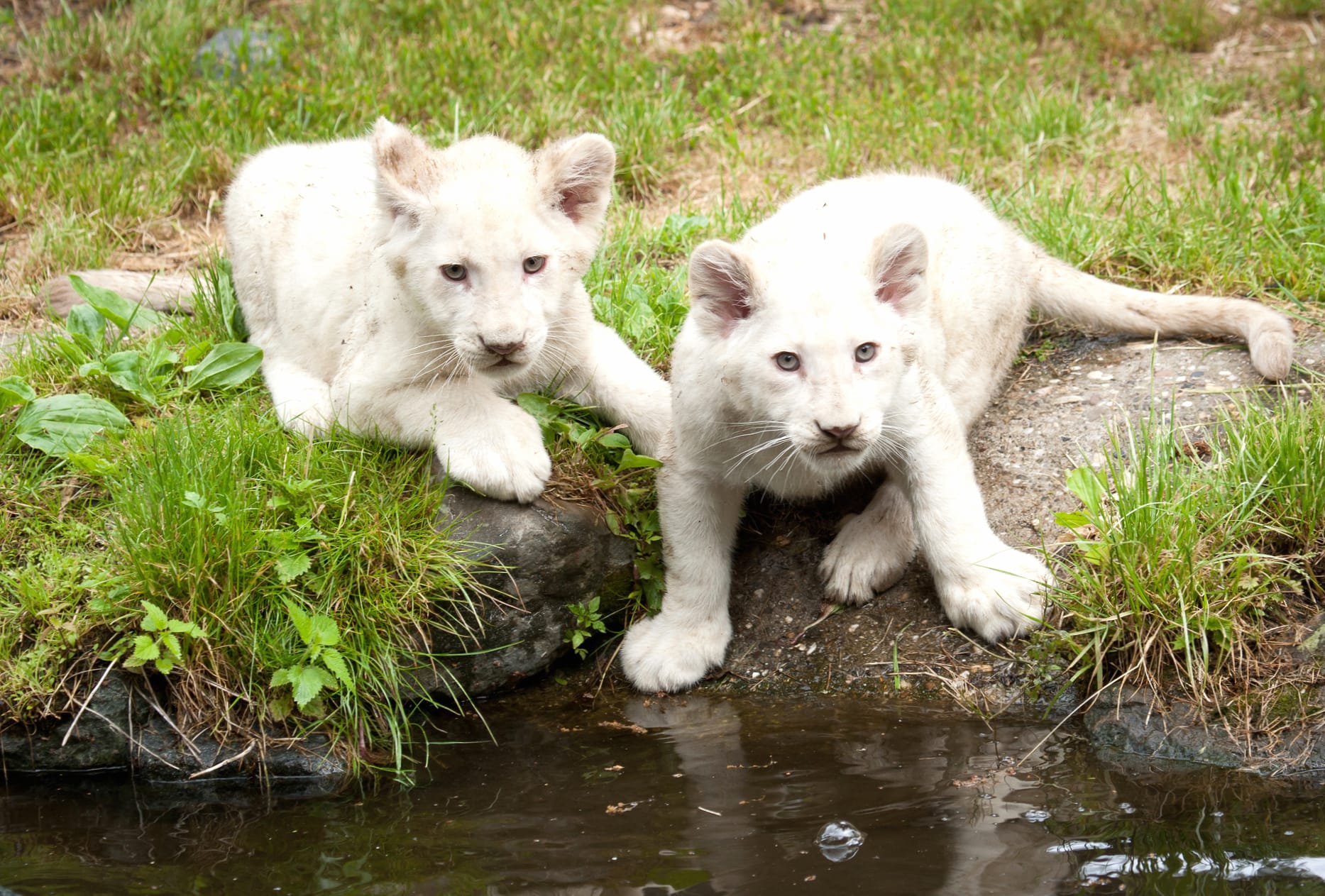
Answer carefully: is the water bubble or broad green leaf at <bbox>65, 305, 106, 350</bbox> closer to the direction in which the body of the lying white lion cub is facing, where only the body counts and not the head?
the water bubble

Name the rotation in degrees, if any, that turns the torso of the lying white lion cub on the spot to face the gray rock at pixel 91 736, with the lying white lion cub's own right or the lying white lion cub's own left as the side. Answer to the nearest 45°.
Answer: approximately 90° to the lying white lion cub's own right

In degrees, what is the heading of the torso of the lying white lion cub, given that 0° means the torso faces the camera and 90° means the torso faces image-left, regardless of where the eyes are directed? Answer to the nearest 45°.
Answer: approximately 315°

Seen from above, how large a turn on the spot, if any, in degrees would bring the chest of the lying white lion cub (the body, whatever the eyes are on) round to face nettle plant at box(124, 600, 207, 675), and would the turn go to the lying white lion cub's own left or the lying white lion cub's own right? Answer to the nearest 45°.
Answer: approximately 90° to the lying white lion cub's own right
